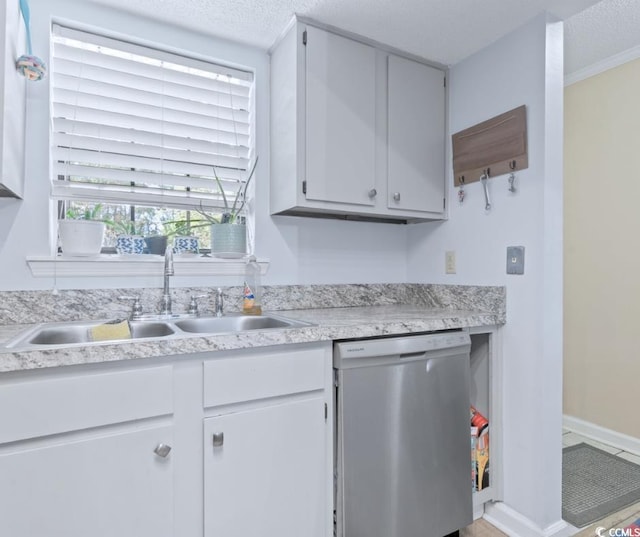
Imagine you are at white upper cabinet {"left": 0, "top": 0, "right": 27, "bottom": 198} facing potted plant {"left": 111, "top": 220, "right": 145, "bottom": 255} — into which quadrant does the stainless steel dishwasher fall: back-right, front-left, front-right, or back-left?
front-right

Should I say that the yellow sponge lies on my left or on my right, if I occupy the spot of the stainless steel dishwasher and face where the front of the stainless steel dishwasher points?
on my right

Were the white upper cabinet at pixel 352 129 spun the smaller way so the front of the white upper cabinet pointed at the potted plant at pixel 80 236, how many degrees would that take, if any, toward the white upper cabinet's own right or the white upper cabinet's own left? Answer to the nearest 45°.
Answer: approximately 135° to the white upper cabinet's own right

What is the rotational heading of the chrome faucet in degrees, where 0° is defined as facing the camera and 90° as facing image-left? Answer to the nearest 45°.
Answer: approximately 0°

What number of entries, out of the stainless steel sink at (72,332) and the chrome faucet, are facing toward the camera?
2

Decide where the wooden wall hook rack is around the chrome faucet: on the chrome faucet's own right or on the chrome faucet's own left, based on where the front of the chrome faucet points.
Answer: on the chrome faucet's own left

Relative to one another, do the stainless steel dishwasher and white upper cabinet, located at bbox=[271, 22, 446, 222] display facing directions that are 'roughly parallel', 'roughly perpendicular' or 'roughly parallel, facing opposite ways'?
roughly parallel

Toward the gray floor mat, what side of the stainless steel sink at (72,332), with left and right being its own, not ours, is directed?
left

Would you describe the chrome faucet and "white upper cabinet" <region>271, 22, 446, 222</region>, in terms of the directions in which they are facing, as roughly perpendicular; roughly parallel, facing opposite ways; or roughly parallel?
roughly parallel

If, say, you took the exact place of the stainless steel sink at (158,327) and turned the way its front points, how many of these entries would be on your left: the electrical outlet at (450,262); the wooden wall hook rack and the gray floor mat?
3

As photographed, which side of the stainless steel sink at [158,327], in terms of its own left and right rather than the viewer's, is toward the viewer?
front

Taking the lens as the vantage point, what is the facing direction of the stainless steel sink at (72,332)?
facing the viewer
